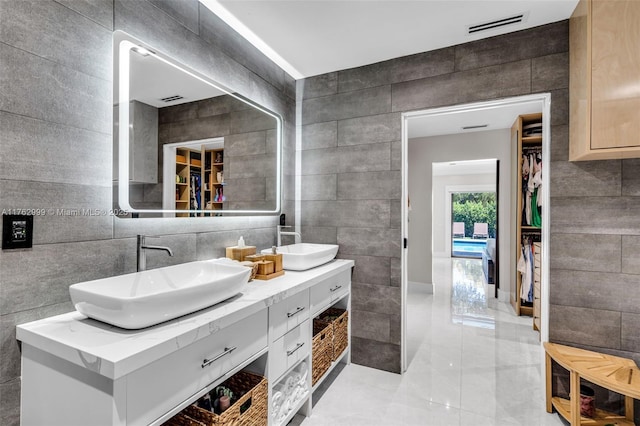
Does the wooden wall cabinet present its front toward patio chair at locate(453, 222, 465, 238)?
no

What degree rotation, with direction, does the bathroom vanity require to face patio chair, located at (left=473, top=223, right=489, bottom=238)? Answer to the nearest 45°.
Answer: approximately 90° to its left

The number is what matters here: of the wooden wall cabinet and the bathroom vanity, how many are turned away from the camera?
0

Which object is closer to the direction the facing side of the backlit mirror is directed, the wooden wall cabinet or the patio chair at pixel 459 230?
the wooden wall cabinet

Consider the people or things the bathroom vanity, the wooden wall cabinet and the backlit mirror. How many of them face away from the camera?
0

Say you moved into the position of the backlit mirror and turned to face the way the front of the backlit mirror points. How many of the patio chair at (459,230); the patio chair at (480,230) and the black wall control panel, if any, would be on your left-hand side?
2

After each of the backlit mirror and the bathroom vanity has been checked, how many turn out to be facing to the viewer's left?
0

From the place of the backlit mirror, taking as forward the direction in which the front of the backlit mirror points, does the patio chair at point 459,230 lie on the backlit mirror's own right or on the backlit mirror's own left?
on the backlit mirror's own left

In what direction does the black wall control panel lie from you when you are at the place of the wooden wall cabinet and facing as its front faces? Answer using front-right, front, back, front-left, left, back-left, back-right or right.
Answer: front-right

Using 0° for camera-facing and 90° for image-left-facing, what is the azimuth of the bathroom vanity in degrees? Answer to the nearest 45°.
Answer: approximately 315°

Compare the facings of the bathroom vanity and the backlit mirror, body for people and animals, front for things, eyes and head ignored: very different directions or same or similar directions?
same or similar directions

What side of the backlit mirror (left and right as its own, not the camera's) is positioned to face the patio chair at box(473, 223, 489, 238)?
left

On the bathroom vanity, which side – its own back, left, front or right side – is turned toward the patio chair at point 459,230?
left

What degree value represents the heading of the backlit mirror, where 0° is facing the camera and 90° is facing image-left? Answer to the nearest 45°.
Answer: approximately 315°
